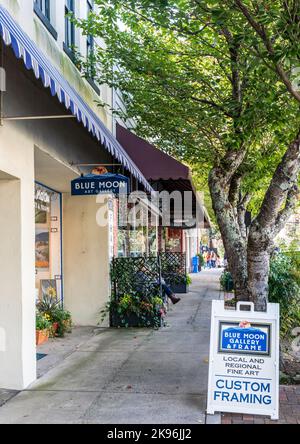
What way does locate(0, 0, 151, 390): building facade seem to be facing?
to the viewer's right

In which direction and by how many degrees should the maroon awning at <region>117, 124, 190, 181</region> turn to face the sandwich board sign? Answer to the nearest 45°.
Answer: approximately 90° to its right

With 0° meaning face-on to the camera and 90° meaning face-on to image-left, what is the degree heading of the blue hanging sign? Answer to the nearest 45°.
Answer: approximately 0°

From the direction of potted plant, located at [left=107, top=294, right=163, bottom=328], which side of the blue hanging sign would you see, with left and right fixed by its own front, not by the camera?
back

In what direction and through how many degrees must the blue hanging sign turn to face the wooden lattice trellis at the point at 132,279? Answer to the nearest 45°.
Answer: approximately 180°

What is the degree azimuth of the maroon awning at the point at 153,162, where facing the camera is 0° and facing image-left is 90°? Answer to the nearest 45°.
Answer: approximately 270°

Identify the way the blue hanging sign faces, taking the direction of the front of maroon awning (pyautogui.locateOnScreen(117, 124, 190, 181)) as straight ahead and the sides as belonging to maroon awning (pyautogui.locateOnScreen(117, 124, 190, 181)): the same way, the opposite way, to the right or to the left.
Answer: to the right

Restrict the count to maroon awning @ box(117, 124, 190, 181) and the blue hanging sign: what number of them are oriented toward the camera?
1

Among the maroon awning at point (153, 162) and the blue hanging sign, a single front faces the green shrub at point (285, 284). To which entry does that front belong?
the maroon awning
